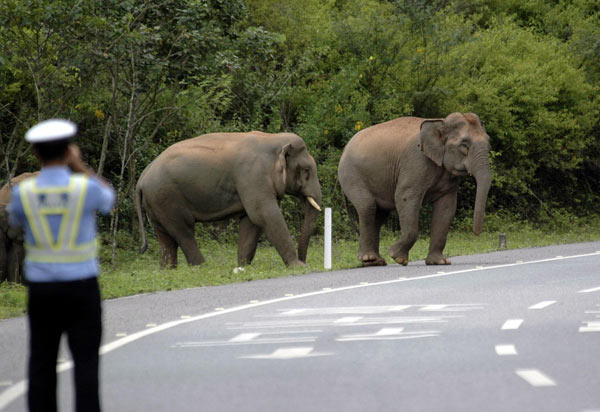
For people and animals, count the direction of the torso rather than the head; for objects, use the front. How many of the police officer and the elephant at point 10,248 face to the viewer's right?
1

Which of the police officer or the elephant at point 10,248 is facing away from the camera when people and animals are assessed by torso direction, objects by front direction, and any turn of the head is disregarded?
the police officer

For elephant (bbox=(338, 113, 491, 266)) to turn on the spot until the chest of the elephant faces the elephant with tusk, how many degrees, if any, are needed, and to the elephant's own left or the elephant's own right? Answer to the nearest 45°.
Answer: approximately 135° to the elephant's own right

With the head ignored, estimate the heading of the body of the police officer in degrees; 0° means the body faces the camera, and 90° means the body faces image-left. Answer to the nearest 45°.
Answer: approximately 180°

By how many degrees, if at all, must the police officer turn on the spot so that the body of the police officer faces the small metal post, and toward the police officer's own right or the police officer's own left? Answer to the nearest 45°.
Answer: approximately 45° to the police officer's own right

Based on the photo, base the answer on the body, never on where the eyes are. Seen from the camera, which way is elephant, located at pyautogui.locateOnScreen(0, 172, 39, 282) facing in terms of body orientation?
to the viewer's right

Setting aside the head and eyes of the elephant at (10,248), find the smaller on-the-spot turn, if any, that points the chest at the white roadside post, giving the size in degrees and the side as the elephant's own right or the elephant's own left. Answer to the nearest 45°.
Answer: approximately 45° to the elephant's own right

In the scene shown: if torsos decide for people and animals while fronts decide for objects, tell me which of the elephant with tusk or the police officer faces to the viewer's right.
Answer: the elephant with tusk

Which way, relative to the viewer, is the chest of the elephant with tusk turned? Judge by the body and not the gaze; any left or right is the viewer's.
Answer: facing to the right of the viewer

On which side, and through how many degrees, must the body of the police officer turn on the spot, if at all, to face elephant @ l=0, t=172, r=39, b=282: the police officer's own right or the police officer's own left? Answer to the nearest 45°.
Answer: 0° — they already face it

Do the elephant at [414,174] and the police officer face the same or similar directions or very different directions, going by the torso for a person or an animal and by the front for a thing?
very different directions

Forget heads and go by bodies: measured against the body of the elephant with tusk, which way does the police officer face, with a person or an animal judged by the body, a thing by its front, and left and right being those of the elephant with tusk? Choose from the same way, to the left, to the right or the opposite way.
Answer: to the left

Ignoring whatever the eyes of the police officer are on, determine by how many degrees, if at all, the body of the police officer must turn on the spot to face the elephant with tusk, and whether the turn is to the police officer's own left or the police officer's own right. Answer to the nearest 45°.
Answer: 0° — they already face it
